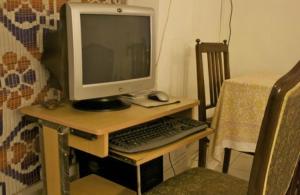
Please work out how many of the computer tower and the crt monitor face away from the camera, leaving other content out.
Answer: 0

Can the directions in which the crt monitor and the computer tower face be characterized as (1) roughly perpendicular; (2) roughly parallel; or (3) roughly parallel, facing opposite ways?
roughly parallel

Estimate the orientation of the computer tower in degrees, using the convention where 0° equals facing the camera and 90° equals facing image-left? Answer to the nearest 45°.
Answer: approximately 315°

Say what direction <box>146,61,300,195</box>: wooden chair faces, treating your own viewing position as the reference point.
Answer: facing away from the viewer and to the left of the viewer

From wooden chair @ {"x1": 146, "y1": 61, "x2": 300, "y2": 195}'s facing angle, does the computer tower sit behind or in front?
in front

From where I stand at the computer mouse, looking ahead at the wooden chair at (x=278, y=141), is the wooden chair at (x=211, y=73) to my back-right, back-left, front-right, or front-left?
back-left

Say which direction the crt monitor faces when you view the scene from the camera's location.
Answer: facing the viewer and to the right of the viewer

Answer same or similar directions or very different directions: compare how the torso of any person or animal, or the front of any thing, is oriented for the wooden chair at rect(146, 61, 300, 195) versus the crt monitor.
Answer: very different directions

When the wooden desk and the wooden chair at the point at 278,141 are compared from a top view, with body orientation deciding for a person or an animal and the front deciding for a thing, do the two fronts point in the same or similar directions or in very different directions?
very different directions

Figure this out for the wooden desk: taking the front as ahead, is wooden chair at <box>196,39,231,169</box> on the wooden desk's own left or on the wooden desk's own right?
on the wooden desk's own left

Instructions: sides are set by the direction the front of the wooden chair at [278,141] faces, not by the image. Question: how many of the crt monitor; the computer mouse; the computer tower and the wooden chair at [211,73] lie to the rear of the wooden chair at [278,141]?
0
